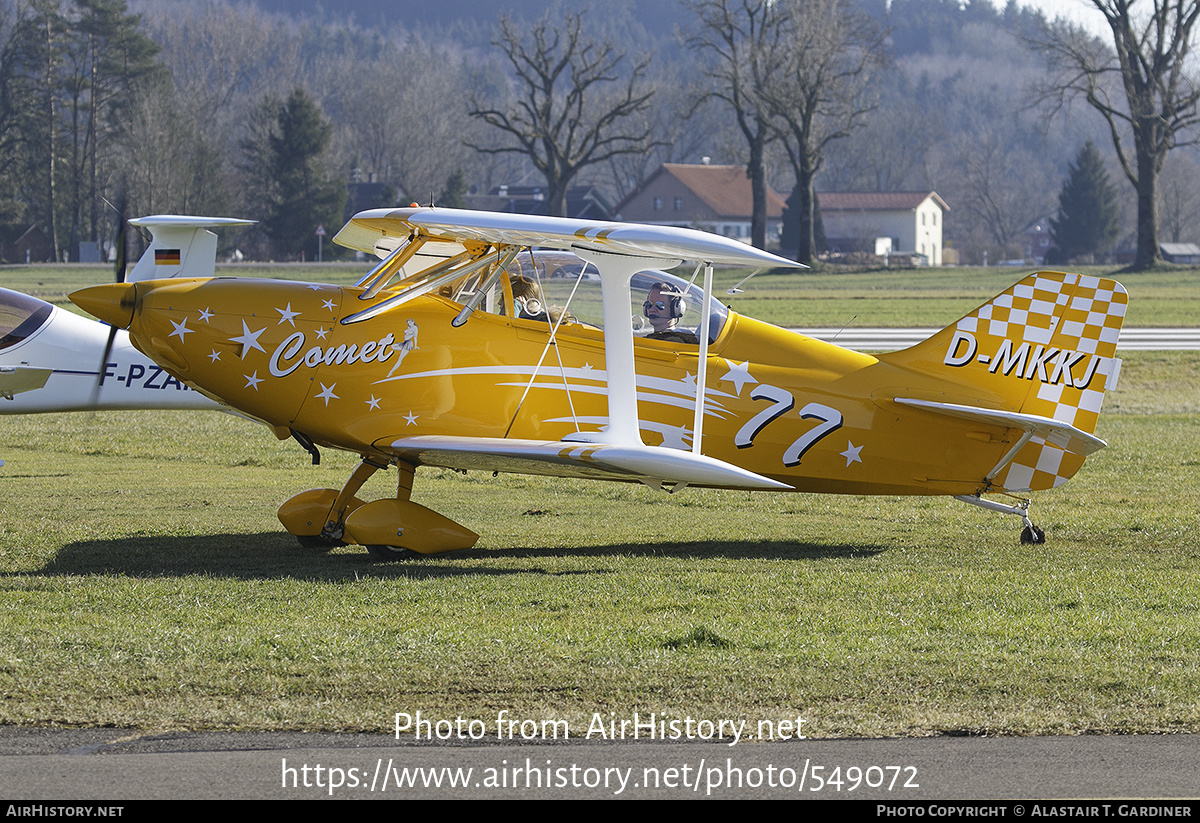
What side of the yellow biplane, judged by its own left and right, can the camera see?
left

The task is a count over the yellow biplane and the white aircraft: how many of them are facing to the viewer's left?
2

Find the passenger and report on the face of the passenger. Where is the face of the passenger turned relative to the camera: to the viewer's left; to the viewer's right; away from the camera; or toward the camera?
to the viewer's left

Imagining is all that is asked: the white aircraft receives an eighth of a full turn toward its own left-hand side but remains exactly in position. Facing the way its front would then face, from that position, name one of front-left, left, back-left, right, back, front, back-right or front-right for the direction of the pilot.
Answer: left

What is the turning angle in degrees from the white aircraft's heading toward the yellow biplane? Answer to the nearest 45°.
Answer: approximately 135° to its left

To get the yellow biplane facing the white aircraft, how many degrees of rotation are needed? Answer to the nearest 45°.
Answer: approximately 45° to its right

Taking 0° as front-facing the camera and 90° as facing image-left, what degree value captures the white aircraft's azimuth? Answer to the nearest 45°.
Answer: approximately 90°
